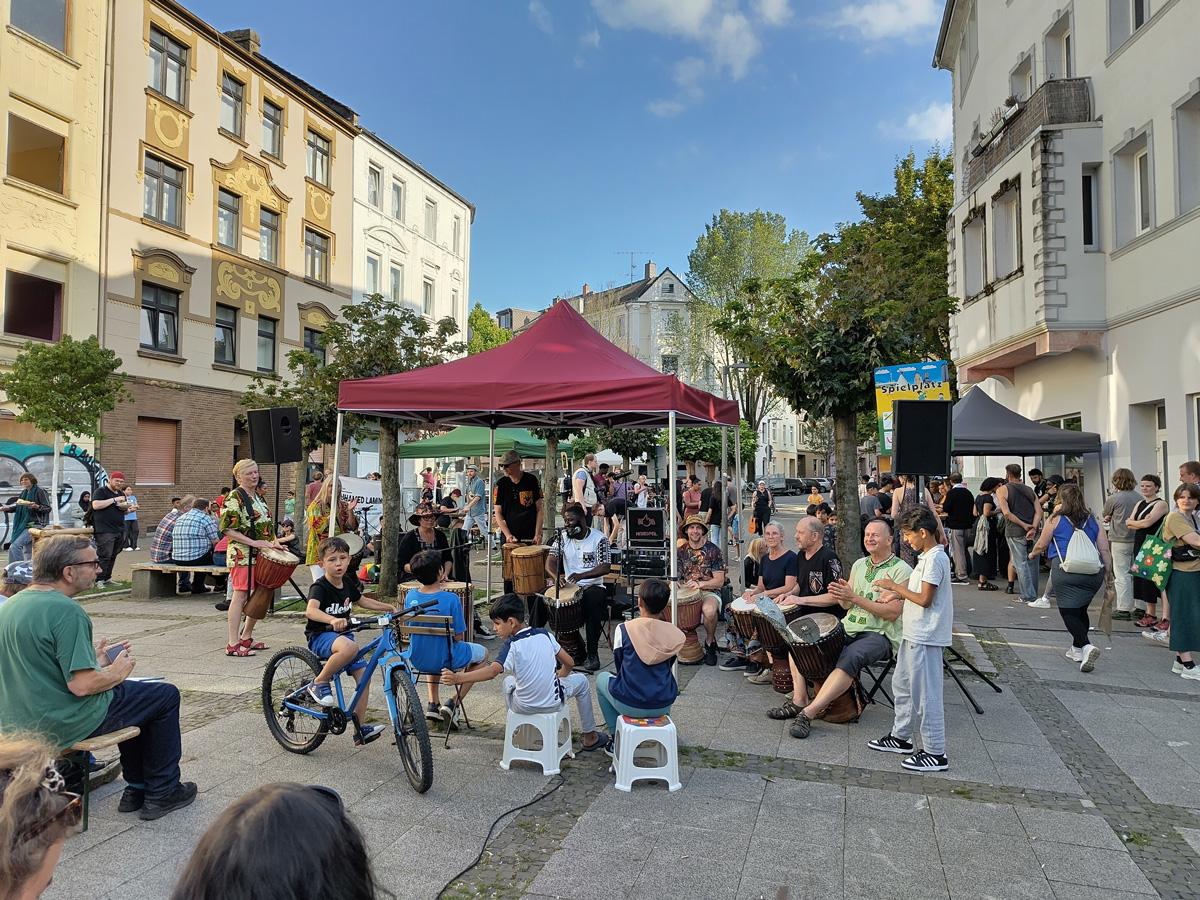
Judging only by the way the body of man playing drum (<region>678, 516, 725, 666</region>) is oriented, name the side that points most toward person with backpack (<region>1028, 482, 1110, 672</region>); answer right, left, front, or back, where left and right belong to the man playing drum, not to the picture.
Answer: left

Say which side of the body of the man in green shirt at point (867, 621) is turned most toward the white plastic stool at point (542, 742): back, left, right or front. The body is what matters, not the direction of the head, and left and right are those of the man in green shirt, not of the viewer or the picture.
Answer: front

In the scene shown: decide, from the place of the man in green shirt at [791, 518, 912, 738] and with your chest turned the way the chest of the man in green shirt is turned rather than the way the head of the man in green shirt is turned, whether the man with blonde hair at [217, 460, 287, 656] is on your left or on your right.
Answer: on your right

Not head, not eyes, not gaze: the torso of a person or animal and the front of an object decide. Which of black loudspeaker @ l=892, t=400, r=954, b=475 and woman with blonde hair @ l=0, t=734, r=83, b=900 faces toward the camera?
the black loudspeaker

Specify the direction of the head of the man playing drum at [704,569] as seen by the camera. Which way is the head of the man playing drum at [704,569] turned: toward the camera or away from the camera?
toward the camera

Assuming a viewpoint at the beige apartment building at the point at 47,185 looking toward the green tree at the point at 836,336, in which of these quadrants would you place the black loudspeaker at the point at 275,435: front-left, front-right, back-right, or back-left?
front-right

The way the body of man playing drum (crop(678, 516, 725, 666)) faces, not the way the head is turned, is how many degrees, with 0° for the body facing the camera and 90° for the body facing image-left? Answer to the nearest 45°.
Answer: approximately 0°

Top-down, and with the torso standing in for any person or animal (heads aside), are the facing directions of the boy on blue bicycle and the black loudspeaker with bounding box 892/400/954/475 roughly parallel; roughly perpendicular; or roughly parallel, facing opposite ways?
roughly perpendicular

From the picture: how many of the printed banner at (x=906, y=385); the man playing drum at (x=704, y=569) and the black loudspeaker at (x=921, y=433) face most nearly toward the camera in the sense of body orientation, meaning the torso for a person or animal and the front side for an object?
3

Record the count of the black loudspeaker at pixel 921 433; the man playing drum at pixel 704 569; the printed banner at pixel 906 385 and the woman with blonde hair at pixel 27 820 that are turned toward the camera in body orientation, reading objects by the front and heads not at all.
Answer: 3

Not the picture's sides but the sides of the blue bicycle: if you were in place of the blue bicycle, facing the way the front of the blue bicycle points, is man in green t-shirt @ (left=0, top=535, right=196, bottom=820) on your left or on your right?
on your right

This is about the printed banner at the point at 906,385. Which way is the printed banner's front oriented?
toward the camera

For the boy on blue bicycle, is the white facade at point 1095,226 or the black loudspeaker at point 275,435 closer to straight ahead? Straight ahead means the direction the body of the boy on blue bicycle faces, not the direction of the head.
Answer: the white facade

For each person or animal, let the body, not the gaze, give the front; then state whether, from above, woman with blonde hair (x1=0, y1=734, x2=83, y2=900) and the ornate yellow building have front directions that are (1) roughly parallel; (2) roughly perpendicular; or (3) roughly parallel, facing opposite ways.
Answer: roughly perpendicular

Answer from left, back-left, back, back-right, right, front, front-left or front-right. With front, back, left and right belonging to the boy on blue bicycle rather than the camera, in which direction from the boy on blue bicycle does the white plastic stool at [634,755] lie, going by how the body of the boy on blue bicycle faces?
front

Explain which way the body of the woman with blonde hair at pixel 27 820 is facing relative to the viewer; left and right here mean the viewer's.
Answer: facing away from the viewer and to the right of the viewer

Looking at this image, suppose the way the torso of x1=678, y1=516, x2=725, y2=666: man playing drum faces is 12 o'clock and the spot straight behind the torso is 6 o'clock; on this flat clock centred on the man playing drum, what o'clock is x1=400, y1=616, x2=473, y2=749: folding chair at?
The folding chair is roughly at 1 o'clock from the man playing drum.

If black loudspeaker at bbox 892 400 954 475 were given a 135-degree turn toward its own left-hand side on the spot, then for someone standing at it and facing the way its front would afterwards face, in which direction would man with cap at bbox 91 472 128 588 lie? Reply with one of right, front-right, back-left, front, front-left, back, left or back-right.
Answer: back-left

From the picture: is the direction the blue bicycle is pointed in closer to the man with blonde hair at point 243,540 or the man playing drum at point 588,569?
the man playing drum

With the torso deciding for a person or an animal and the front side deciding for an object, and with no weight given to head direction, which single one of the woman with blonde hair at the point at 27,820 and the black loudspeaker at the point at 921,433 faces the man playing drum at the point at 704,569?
the woman with blonde hair

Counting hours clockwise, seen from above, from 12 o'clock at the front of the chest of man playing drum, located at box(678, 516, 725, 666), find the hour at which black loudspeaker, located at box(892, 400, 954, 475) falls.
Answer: The black loudspeaker is roughly at 10 o'clock from the man playing drum.

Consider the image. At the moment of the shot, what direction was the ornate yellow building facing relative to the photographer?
facing the viewer and to the right of the viewer
